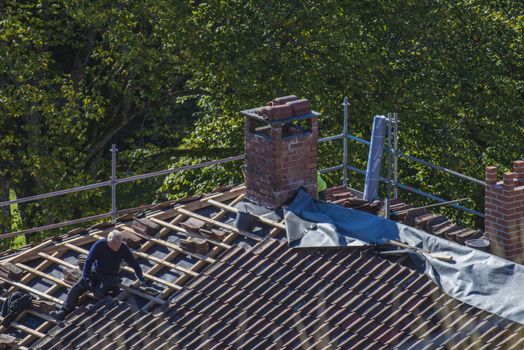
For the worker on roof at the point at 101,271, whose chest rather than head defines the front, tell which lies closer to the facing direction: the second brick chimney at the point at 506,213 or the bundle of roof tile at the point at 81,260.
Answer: the second brick chimney

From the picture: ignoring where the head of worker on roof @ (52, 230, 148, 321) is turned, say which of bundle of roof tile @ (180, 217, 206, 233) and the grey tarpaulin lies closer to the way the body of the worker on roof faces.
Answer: the grey tarpaulin

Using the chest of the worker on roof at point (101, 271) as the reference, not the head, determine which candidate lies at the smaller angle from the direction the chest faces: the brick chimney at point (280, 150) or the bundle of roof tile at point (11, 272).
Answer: the brick chimney

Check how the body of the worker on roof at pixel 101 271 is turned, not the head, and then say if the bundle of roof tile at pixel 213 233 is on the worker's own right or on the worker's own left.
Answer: on the worker's own left

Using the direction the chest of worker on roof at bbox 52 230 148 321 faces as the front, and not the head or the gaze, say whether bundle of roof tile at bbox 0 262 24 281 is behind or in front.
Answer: behind

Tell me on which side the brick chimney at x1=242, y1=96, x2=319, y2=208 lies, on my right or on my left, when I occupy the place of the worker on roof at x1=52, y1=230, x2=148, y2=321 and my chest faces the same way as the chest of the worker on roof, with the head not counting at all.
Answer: on my left

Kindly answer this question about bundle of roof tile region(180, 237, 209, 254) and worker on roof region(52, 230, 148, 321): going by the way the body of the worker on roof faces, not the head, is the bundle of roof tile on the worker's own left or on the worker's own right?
on the worker's own left

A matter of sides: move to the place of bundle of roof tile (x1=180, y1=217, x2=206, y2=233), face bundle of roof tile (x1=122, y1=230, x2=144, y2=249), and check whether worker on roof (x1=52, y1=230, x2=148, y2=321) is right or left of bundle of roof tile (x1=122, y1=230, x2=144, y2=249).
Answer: left

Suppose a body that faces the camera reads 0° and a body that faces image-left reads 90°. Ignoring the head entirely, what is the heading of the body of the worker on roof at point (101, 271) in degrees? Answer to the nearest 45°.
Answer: approximately 315°
